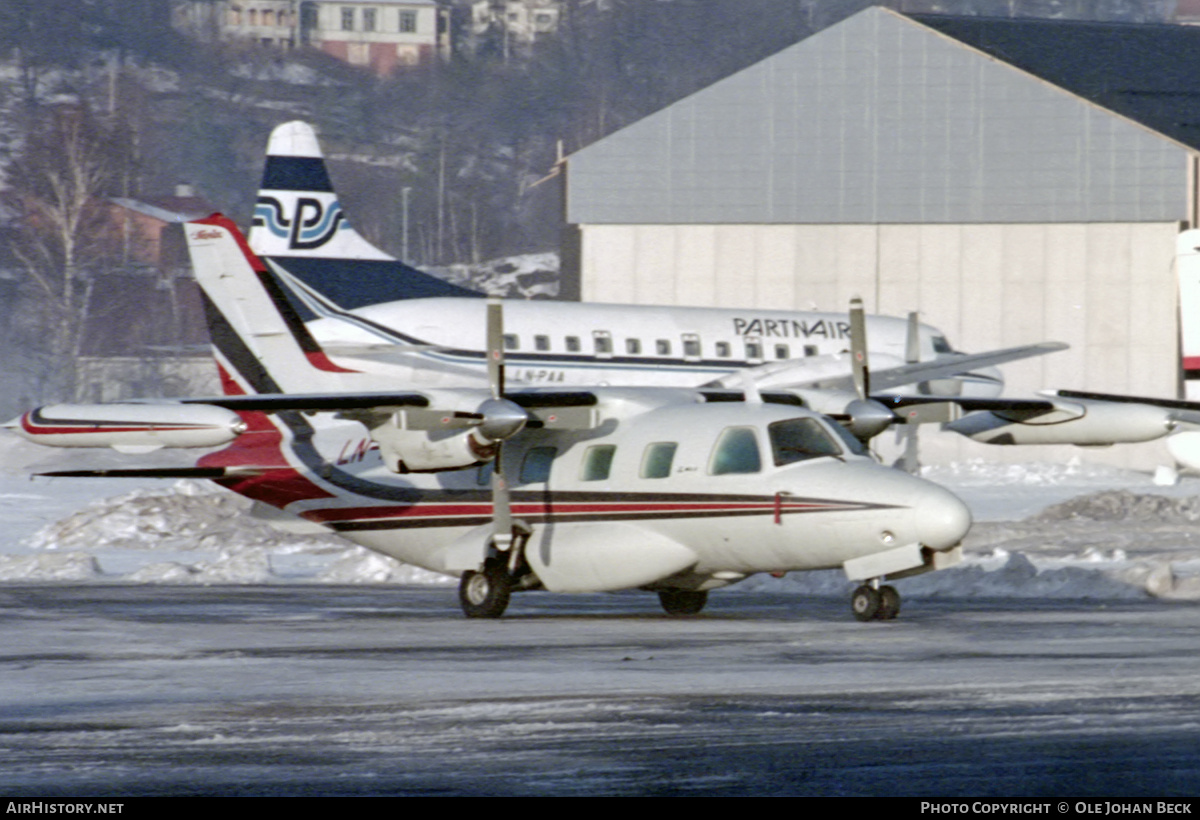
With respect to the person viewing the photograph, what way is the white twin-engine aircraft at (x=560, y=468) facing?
facing the viewer and to the right of the viewer

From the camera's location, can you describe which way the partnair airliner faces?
facing away from the viewer and to the right of the viewer
